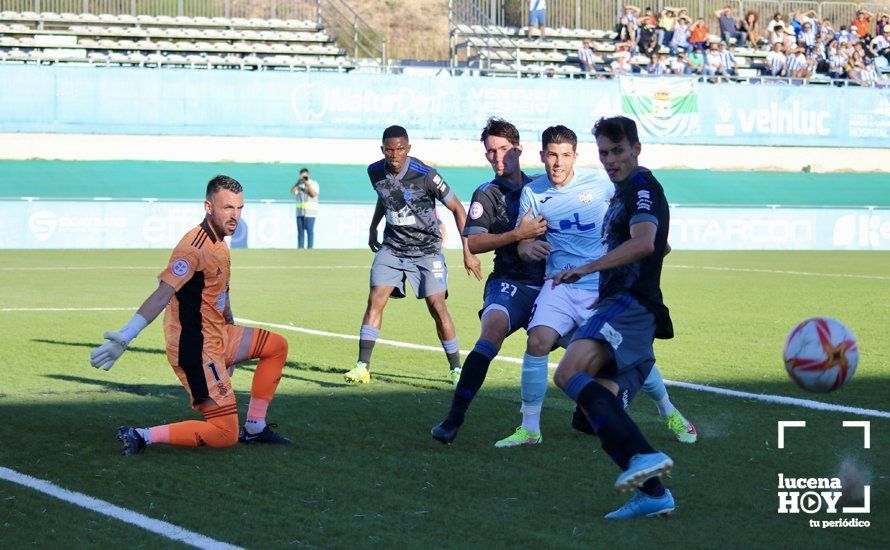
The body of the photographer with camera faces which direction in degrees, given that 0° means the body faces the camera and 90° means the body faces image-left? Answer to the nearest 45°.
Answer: approximately 0°

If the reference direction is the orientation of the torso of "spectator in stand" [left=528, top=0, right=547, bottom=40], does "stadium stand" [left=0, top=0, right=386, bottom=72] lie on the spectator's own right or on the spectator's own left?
on the spectator's own right

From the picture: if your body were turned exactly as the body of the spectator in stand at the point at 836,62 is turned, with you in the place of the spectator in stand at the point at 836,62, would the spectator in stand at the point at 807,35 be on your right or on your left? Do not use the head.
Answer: on your right

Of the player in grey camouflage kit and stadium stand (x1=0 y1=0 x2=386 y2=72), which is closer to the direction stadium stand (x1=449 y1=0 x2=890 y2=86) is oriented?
the player in grey camouflage kit

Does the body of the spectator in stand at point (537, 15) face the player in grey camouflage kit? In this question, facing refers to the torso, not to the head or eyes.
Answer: yes

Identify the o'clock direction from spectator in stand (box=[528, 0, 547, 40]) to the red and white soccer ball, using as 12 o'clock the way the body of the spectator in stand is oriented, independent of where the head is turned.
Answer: The red and white soccer ball is roughly at 12 o'clock from the spectator in stand.

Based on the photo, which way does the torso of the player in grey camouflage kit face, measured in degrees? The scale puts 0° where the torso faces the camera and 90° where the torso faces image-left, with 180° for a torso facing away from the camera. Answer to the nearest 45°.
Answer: approximately 0°

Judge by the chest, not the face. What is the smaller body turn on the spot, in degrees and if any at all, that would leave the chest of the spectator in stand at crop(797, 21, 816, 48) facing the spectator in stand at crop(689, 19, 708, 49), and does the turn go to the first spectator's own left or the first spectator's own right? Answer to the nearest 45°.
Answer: approximately 45° to the first spectator's own right

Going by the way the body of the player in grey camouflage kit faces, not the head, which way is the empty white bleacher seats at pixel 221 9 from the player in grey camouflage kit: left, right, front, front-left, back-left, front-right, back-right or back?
back

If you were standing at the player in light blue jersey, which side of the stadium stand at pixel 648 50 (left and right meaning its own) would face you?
front

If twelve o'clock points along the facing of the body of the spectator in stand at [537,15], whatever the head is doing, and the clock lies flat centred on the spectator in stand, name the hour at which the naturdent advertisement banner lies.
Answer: The naturdent advertisement banner is roughly at 1 o'clock from the spectator in stand.
